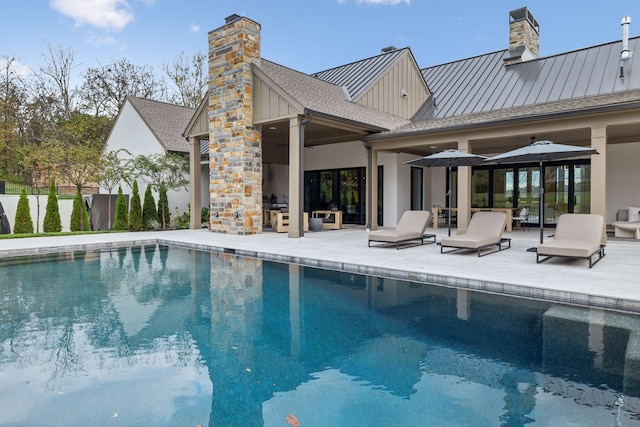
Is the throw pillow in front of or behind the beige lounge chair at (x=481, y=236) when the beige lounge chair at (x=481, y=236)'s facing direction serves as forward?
behind

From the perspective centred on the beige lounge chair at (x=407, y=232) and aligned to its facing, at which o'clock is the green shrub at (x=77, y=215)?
The green shrub is roughly at 2 o'clock from the beige lounge chair.

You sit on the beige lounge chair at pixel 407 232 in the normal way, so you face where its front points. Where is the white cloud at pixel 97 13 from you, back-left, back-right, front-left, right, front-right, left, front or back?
right

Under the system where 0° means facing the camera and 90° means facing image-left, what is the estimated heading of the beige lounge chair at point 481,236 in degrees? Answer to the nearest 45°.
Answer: approximately 45°

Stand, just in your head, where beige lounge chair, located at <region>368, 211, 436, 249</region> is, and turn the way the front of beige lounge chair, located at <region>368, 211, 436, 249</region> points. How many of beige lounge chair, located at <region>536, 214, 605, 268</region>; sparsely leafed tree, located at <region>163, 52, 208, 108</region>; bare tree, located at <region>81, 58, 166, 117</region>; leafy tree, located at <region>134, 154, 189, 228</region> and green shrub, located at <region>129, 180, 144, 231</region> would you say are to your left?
1

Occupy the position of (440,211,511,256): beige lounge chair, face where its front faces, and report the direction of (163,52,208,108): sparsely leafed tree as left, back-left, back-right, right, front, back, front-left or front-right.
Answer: right

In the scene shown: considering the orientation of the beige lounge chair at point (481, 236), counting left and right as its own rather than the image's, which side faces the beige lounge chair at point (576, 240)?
left

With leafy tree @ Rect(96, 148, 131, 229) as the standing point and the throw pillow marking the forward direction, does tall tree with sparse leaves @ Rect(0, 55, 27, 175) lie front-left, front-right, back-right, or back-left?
back-left

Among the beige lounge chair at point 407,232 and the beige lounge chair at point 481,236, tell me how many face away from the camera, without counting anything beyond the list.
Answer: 0
